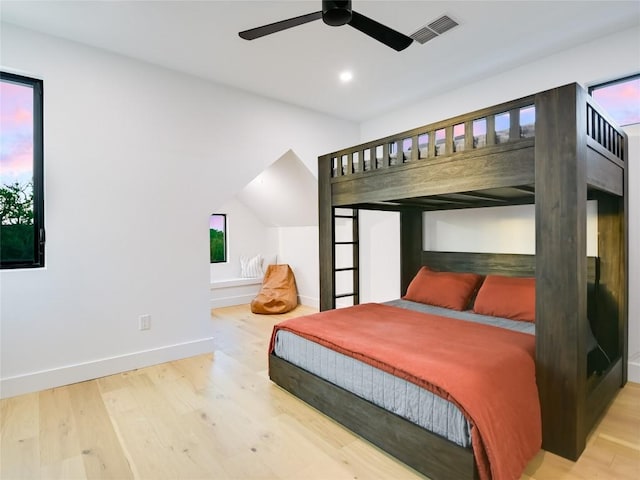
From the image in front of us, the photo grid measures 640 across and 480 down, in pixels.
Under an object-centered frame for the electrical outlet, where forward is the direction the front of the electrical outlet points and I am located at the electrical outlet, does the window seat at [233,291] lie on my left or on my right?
on my left

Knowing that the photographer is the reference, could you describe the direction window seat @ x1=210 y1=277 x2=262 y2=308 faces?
facing the viewer and to the right of the viewer

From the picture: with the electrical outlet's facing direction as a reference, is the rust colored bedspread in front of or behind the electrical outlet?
in front

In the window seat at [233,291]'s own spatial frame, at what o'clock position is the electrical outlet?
The electrical outlet is roughly at 2 o'clock from the window seat.

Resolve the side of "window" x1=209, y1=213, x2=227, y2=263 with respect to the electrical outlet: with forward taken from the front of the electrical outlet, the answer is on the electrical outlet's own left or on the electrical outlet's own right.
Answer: on the electrical outlet's own left

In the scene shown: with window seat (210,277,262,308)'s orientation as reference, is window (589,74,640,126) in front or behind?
in front

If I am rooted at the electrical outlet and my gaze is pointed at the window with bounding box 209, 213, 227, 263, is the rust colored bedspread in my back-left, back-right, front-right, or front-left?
back-right

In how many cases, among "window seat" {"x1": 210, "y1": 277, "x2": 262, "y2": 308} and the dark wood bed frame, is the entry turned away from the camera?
0

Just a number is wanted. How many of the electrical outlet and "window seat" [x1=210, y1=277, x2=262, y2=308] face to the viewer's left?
0

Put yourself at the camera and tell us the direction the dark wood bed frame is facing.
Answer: facing the viewer and to the left of the viewer

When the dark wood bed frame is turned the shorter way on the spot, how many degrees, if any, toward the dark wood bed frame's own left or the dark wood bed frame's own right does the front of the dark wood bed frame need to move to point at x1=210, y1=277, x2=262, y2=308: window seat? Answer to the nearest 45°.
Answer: approximately 90° to the dark wood bed frame's own right

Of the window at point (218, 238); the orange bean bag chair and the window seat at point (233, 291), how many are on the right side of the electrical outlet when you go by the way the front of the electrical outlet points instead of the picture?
0

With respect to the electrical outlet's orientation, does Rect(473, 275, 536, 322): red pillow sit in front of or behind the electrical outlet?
in front

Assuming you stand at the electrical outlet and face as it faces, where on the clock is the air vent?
The air vent is roughly at 12 o'clock from the electrical outlet.

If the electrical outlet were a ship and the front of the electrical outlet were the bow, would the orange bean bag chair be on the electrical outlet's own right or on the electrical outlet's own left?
on the electrical outlet's own left

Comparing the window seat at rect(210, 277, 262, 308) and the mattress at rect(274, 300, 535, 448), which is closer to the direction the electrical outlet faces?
the mattress

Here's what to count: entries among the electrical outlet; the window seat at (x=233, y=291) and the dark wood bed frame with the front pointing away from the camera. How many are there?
0

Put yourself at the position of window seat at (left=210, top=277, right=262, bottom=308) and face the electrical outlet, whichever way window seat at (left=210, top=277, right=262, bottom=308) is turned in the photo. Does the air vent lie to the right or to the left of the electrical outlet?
left
